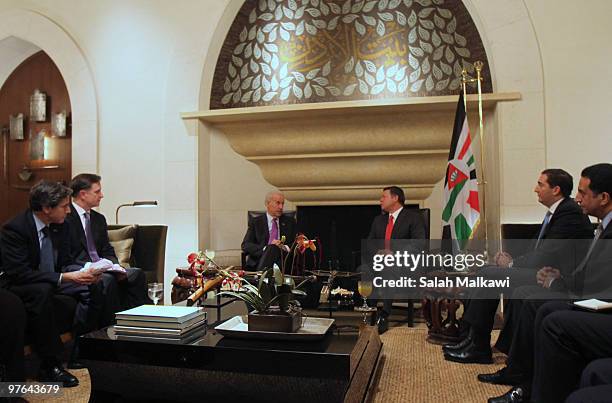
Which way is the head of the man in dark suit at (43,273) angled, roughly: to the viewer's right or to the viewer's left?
to the viewer's right

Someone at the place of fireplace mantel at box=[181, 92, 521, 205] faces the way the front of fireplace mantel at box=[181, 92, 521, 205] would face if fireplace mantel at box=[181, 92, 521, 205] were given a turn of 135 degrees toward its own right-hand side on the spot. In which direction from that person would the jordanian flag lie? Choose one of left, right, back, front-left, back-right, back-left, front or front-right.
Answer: back

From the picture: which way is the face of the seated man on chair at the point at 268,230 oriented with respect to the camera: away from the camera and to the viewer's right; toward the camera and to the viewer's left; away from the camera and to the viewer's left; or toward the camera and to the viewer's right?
toward the camera and to the viewer's right

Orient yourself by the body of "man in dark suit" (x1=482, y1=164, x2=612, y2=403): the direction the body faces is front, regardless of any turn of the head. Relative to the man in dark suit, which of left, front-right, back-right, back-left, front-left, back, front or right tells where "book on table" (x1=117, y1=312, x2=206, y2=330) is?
front-left

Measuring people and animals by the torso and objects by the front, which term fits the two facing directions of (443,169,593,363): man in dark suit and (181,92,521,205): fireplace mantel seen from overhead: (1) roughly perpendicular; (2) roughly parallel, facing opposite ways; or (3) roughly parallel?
roughly perpendicular

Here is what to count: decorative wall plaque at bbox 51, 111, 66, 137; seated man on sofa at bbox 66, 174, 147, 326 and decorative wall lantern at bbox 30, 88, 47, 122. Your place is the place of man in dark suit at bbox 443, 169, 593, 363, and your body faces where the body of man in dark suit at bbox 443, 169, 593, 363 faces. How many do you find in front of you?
3

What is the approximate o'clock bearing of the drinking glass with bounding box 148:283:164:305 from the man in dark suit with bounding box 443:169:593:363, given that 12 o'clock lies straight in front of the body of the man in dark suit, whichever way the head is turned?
The drinking glass is roughly at 11 o'clock from the man in dark suit.

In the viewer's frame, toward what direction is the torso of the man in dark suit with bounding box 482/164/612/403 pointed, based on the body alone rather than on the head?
to the viewer's left

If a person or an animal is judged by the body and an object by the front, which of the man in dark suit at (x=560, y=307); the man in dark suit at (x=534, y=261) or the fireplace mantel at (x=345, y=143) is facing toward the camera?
the fireplace mantel

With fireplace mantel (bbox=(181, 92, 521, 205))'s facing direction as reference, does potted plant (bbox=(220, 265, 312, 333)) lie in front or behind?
in front

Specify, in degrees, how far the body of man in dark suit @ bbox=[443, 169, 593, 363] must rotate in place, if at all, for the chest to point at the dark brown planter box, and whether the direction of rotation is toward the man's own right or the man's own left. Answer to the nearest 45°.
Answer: approximately 45° to the man's own left

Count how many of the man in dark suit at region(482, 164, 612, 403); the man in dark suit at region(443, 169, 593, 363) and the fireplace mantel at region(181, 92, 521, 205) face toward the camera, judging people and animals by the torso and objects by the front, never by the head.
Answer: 1

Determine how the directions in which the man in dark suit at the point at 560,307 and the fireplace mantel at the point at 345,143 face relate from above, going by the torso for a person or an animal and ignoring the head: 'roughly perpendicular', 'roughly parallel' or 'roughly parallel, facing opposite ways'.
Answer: roughly perpendicular

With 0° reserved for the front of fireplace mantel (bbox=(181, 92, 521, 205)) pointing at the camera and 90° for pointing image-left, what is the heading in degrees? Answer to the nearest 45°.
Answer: approximately 0°

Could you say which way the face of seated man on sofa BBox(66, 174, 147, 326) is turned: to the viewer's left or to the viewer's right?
to the viewer's right

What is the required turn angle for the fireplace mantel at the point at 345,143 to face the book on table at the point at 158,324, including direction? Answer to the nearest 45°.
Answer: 0° — it already faces it

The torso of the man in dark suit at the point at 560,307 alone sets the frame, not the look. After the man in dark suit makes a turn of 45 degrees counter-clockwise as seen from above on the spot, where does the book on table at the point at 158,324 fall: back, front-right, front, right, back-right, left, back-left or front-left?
front

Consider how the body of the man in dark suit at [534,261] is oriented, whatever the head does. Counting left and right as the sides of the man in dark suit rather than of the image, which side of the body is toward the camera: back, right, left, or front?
left

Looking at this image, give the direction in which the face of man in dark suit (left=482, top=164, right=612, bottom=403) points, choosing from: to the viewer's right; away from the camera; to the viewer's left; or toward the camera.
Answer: to the viewer's left

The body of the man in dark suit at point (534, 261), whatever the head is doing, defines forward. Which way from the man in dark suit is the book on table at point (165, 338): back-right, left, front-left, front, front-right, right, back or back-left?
front-left
